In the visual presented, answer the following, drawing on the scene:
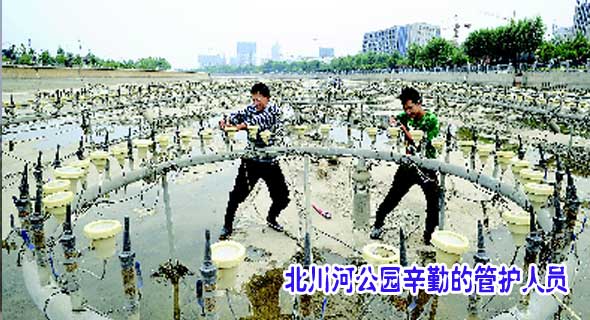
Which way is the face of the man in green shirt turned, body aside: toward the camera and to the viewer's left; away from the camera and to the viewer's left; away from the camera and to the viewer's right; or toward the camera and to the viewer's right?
toward the camera and to the viewer's left

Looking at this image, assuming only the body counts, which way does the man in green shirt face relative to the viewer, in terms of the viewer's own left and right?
facing the viewer and to the left of the viewer

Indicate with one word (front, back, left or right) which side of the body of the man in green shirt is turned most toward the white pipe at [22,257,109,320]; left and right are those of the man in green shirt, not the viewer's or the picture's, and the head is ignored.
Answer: front
